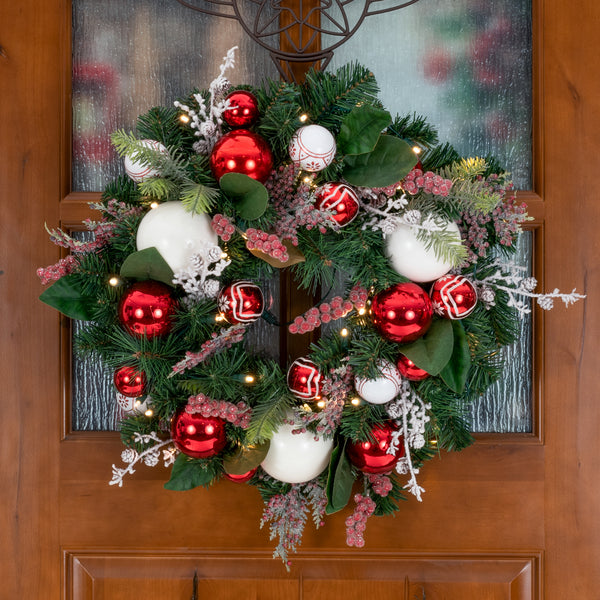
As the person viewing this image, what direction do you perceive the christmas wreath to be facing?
facing the viewer
